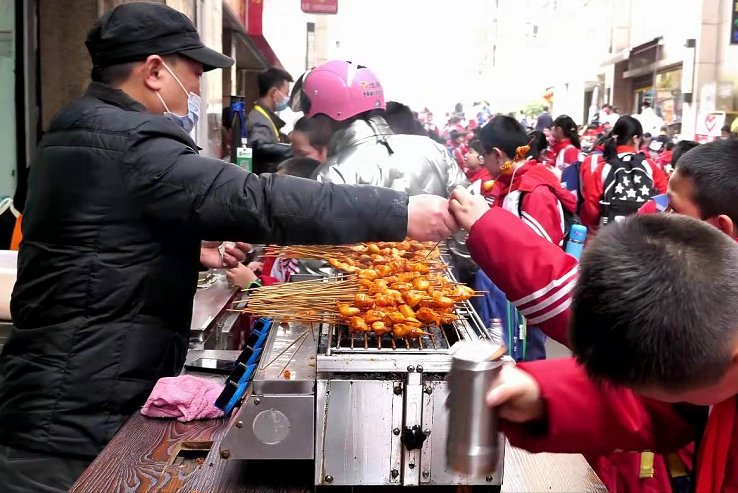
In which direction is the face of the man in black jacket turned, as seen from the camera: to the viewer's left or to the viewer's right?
to the viewer's right

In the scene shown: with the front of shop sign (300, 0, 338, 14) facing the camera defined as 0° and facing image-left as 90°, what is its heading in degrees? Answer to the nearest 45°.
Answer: approximately 0°

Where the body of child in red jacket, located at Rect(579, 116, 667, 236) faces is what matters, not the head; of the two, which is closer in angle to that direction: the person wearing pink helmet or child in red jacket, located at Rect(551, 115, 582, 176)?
the child in red jacket

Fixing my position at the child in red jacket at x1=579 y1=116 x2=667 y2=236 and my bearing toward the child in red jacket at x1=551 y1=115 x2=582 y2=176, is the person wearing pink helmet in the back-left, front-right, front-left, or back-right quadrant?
back-left

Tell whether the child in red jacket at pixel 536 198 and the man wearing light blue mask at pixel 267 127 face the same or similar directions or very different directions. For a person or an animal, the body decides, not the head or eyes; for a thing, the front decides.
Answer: very different directions

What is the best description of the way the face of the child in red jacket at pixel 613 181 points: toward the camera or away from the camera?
away from the camera

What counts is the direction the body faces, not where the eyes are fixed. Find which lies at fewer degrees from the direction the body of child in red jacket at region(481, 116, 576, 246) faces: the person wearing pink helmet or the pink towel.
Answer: the person wearing pink helmet

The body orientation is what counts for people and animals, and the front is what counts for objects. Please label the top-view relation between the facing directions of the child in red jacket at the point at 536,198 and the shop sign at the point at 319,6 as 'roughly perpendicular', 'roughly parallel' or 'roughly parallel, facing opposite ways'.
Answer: roughly perpendicular

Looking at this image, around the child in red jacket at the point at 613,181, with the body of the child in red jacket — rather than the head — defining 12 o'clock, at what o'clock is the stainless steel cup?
The stainless steel cup is roughly at 6 o'clock from the child in red jacket.

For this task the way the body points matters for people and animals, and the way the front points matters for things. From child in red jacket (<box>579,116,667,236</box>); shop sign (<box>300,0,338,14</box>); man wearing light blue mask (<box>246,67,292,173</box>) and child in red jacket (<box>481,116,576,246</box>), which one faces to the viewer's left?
child in red jacket (<box>481,116,576,246</box>)

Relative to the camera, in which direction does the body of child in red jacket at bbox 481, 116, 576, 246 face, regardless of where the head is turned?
to the viewer's left

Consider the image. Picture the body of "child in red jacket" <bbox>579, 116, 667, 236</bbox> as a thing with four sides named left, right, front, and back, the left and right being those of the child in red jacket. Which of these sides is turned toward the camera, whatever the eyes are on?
back
